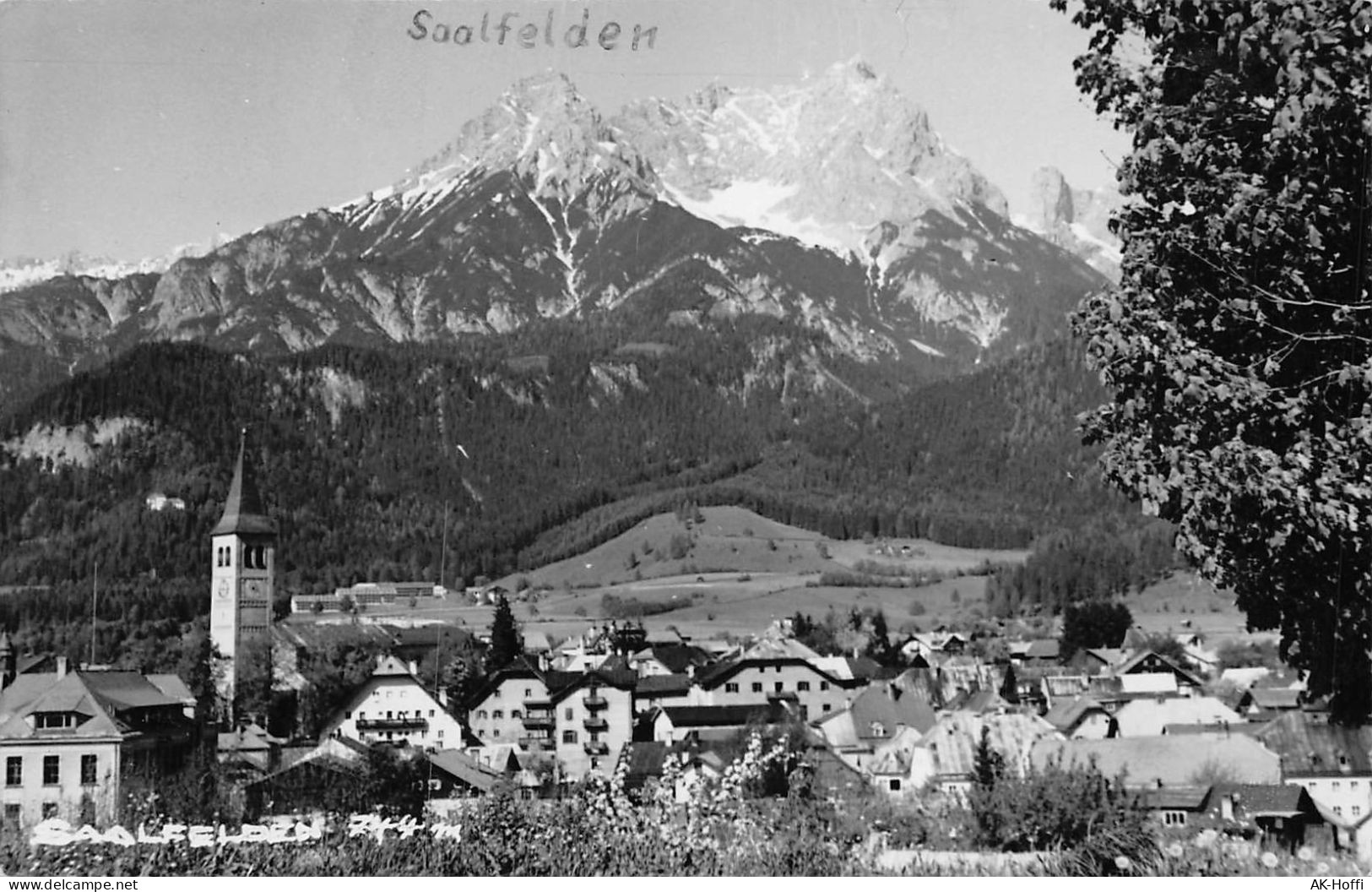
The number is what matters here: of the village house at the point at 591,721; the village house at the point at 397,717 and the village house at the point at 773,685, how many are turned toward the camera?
3

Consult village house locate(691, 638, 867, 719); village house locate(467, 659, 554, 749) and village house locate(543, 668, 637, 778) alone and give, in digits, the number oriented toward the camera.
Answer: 3

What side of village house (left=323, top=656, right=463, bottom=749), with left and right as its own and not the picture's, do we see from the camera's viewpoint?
front

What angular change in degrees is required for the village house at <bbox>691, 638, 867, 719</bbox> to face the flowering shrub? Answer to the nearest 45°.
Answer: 0° — it already faces it

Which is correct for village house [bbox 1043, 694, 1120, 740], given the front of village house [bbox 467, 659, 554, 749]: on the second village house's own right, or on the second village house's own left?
on the second village house's own left

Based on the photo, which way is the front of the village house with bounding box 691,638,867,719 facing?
toward the camera

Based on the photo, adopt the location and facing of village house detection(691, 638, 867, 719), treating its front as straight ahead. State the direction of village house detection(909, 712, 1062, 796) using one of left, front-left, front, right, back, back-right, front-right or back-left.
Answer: front

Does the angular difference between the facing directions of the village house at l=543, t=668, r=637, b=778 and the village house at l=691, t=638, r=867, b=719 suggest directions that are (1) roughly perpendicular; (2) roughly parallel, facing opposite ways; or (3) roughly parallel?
roughly parallel

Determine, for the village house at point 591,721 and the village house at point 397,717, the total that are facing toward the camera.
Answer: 2

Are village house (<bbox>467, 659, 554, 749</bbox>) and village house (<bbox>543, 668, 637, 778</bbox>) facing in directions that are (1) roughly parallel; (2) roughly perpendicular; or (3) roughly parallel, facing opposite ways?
roughly parallel

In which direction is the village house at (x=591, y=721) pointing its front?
toward the camera

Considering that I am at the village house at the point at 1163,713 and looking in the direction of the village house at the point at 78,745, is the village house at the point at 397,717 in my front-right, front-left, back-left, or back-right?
front-right

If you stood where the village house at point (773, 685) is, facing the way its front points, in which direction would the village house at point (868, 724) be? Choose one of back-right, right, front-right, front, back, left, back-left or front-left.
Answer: front

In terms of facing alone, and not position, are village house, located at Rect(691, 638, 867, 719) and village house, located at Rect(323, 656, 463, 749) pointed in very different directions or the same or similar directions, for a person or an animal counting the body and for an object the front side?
same or similar directions

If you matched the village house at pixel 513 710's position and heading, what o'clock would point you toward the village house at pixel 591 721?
the village house at pixel 591 721 is roughly at 10 o'clock from the village house at pixel 513 710.
